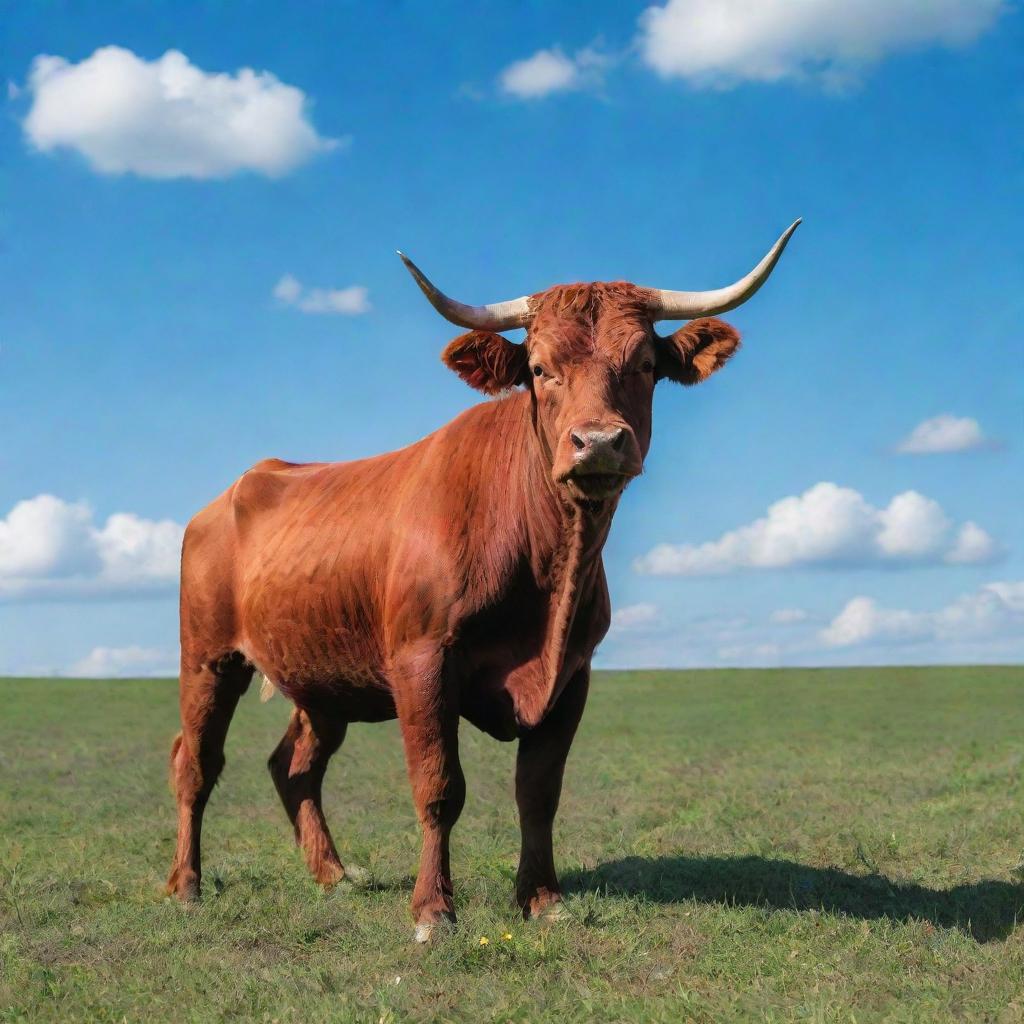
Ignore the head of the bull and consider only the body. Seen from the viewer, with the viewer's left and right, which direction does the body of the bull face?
facing the viewer and to the right of the viewer
